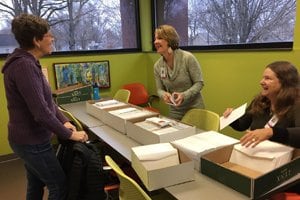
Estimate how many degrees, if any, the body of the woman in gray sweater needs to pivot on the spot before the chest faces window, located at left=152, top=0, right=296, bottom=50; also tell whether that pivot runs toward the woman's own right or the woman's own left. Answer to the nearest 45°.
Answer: approximately 180°

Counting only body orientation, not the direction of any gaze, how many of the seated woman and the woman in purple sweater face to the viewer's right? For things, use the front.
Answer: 1

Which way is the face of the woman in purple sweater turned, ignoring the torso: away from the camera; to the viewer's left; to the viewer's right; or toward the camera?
to the viewer's right

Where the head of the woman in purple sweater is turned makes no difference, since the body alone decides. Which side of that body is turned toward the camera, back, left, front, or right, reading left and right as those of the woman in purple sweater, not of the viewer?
right

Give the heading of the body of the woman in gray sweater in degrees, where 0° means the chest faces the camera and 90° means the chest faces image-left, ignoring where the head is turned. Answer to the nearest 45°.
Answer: approximately 45°

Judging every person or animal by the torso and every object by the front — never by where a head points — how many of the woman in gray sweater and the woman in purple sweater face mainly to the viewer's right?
1

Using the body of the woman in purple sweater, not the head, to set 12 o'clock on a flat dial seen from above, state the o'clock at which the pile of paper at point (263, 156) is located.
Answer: The pile of paper is roughly at 1 o'clock from the woman in purple sweater.

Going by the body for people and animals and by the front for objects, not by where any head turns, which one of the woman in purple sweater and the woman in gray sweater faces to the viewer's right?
the woman in purple sweater

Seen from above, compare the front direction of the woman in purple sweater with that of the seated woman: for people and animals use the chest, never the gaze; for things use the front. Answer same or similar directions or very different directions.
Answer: very different directions

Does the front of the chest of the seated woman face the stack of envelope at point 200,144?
yes

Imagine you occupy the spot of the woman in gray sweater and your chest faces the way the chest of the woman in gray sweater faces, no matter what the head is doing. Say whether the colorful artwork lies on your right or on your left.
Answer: on your right

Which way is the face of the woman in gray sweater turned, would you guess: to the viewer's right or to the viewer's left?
to the viewer's left
